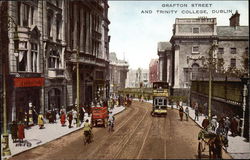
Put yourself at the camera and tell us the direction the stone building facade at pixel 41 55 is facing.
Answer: facing the viewer and to the right of the viewer

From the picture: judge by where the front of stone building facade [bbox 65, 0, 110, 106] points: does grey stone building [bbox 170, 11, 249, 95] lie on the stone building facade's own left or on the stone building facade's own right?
on the stone building facade's own left

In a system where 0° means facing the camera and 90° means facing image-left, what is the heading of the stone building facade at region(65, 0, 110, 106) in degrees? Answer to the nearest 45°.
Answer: approximately 315°

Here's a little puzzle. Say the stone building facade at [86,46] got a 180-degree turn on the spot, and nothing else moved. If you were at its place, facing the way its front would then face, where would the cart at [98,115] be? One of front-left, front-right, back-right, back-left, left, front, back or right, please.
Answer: back-left

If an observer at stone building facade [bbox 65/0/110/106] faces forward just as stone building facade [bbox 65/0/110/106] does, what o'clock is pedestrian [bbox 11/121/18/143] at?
The pedestrian is roughly at 2 o'clock from the stone building facade.
